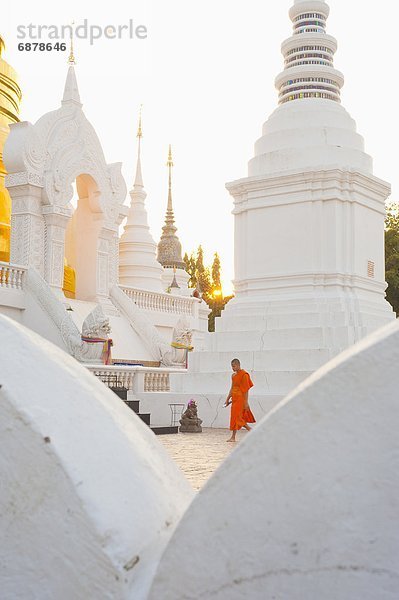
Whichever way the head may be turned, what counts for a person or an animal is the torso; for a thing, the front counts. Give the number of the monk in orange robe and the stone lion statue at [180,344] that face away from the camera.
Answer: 0

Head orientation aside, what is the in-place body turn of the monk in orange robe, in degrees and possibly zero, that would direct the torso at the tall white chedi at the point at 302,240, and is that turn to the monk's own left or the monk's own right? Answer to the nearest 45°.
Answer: approximately 135° to the monk's own right

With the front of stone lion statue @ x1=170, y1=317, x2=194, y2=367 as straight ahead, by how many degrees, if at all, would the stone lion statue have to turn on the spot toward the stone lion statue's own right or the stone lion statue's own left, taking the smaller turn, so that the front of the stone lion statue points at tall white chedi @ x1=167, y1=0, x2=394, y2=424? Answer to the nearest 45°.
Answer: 0° — it already faces it

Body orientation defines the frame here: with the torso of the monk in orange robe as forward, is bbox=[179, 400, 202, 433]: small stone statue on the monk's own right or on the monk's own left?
on the monk's own right

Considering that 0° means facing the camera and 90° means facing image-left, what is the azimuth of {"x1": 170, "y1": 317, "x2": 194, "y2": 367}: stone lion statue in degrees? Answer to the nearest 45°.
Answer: approximately 315°

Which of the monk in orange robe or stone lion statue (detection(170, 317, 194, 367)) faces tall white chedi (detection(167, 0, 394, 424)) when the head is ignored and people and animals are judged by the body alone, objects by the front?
the stone lion statue

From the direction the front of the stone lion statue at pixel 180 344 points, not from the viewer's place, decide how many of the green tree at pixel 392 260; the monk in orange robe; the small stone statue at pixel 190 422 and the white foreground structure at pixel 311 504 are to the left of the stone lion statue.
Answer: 1
